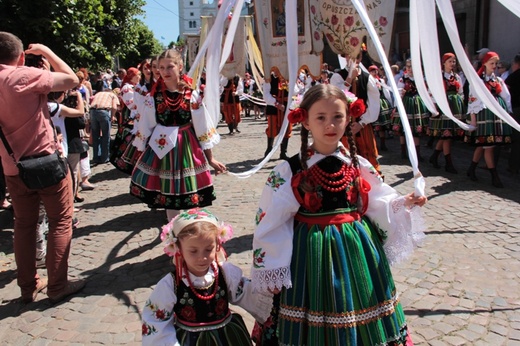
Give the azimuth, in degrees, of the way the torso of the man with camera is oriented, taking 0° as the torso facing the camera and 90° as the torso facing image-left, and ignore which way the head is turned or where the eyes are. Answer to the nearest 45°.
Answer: approximately 225°

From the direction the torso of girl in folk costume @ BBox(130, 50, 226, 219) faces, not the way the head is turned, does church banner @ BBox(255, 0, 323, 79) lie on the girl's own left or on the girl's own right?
on the girl's own left

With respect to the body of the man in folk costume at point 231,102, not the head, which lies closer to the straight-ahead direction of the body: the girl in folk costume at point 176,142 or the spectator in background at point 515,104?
the girl in folk costume

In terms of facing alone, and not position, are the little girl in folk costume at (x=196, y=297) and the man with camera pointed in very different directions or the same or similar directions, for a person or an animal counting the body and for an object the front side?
very different directions

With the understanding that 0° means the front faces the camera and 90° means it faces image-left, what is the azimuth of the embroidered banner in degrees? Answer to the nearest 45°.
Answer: approximately 0°

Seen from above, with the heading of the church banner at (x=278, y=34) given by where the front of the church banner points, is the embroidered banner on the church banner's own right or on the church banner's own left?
on the church banner's own left

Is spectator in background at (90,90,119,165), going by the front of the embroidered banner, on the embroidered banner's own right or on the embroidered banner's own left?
on the embroidered banner's own right

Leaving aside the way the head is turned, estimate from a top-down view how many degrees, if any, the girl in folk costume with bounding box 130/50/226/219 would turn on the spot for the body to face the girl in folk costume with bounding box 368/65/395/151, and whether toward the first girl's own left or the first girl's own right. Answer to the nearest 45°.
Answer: approximately 135° to the first girl's own left
